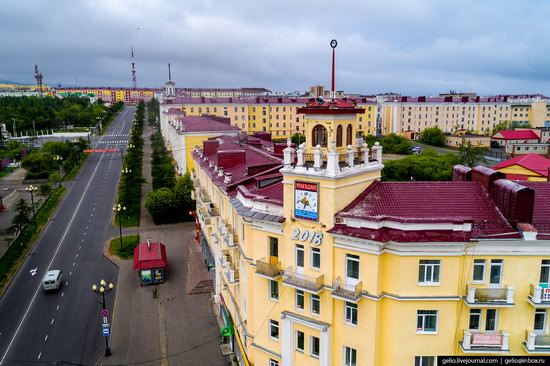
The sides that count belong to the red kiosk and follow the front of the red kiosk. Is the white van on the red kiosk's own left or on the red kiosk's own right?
on the red kiosk's own right

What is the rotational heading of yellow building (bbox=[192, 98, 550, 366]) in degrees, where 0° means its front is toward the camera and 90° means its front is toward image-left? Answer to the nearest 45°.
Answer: approximately 45°

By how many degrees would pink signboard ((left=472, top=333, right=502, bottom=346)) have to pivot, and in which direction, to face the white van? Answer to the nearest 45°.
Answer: approximately 90° to its right

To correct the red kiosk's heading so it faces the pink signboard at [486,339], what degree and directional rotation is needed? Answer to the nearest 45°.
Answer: approximately 45° to its left

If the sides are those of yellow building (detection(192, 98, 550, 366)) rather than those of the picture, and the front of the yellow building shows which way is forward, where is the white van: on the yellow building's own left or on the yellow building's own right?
on the yellow building's own right

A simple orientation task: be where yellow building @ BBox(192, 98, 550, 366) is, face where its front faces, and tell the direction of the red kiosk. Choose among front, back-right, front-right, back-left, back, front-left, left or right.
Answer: right

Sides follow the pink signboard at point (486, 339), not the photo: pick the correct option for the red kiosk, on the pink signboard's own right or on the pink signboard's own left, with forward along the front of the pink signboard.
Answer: on the pink signboard's own right

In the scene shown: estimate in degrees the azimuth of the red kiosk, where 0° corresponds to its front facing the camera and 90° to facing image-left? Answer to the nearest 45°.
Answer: approximately 0°
